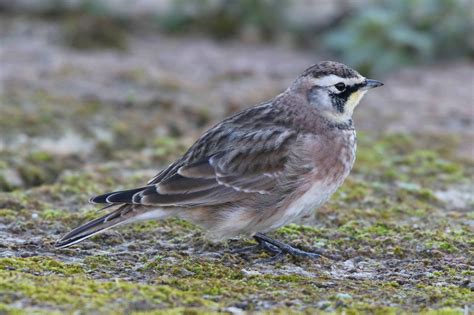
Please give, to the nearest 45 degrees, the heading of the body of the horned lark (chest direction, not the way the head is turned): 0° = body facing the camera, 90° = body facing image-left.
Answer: approximately 270°
